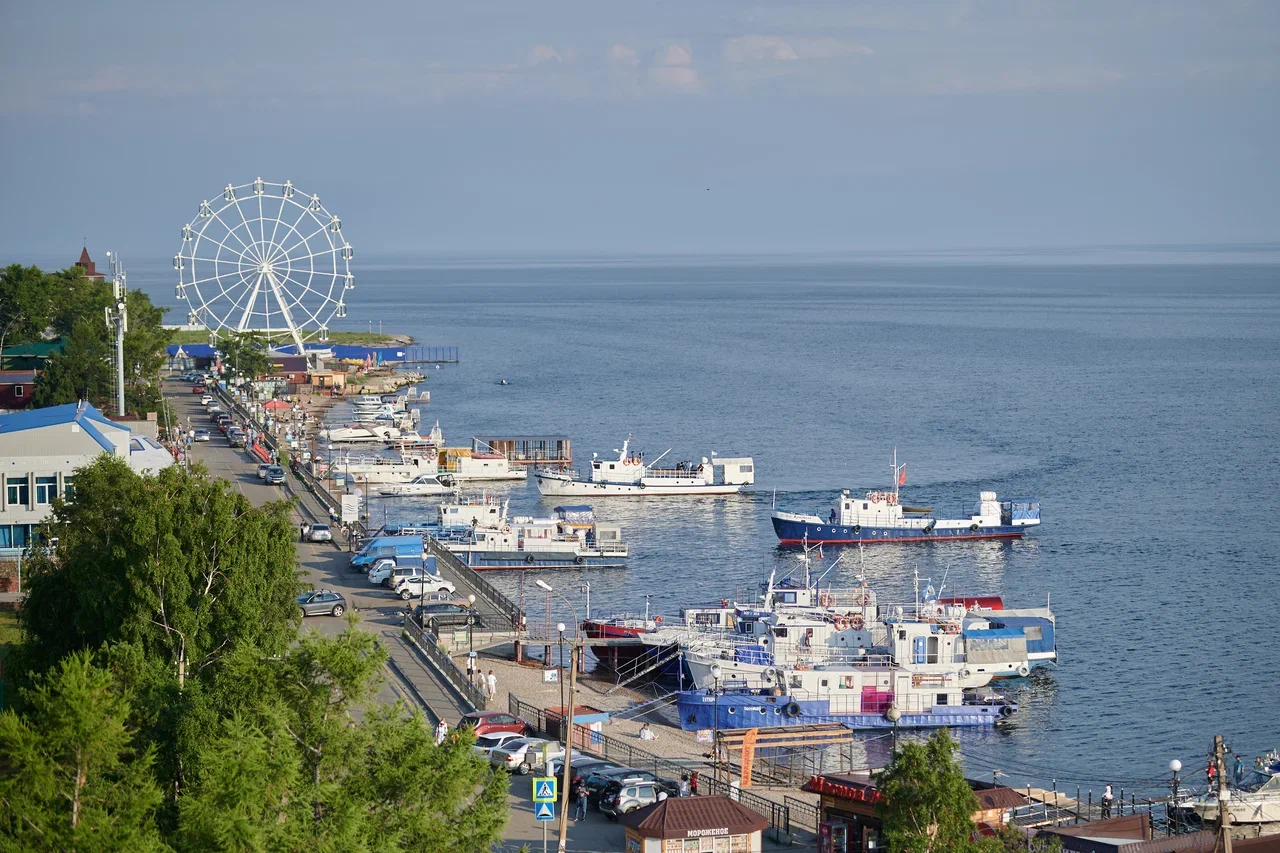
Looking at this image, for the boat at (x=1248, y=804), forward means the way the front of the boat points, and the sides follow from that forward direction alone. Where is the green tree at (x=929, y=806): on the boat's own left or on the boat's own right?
on the boat's own left

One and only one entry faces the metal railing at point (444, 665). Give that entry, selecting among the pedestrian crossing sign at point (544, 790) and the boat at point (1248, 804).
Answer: the boat

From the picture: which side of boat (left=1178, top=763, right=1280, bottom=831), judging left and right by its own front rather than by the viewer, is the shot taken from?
left

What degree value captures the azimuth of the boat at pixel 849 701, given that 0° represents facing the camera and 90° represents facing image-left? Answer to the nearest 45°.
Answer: approximately 90°

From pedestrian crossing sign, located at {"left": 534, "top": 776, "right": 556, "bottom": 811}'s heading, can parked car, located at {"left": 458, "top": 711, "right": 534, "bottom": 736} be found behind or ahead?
behind

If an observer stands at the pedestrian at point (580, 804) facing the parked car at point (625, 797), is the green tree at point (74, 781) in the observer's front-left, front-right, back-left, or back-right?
back-right

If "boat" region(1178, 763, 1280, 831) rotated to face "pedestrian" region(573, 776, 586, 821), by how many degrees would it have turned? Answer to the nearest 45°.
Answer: approximately 45° to its left

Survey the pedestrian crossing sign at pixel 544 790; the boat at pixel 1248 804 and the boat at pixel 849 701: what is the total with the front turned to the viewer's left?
2

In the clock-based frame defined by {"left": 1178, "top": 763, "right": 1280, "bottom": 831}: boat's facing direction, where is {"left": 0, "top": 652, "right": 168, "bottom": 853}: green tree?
The green tree is roughly at 10 o'clock from the boat.

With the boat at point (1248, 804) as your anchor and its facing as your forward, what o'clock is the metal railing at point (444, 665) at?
The metal railing is roughly at 12 o'clock from the boat.
